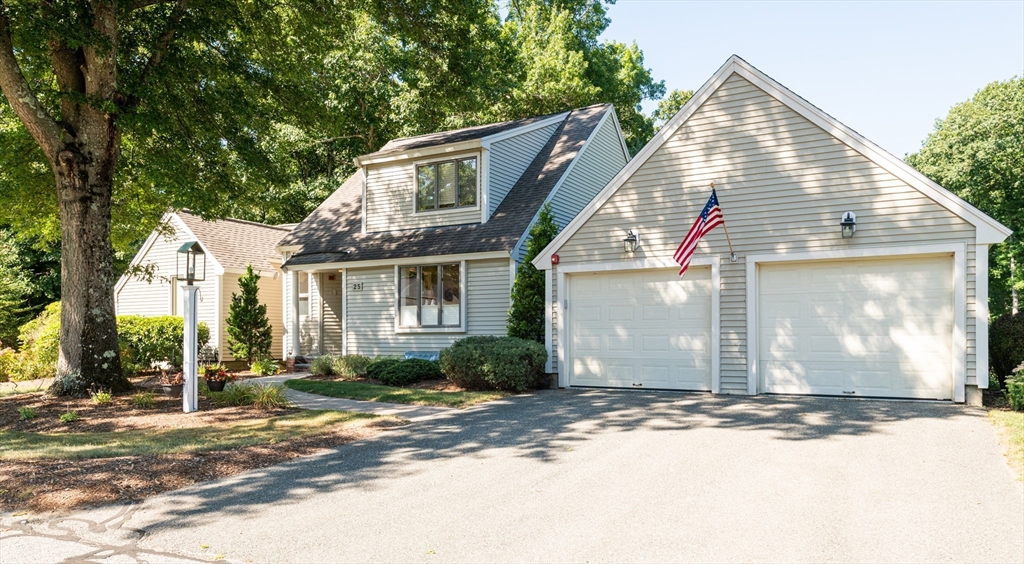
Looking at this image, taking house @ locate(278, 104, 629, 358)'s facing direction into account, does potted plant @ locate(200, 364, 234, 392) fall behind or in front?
in front

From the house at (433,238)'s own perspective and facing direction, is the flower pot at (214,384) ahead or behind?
ahead

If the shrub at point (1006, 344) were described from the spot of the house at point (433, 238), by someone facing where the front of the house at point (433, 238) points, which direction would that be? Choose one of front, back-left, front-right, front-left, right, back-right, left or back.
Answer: left

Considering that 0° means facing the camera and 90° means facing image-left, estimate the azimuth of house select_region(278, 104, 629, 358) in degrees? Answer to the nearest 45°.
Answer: approximately 45°

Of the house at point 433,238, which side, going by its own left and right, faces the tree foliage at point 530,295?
left

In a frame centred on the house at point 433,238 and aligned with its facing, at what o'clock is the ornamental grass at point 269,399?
The ornamental grass is roughly at 11 o'clock from the house.

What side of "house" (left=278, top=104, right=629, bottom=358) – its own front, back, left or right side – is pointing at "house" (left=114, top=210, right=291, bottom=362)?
right

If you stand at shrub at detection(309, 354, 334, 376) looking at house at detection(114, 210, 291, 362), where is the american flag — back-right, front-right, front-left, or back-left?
back-right

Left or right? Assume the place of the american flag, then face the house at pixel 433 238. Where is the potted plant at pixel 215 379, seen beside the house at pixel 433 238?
left

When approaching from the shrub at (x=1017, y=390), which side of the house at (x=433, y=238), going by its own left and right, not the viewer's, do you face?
left

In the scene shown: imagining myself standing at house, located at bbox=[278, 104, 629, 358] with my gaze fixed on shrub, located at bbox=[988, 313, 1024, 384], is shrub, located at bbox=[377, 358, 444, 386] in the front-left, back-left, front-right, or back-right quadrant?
front-right

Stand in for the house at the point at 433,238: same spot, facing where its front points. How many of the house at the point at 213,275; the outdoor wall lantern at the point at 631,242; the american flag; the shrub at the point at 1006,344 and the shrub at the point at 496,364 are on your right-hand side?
1

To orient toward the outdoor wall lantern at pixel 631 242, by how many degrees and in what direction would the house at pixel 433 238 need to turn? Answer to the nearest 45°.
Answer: approximately 90° to its left

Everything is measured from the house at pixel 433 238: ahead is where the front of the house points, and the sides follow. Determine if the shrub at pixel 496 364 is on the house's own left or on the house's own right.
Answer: on the house's own left
